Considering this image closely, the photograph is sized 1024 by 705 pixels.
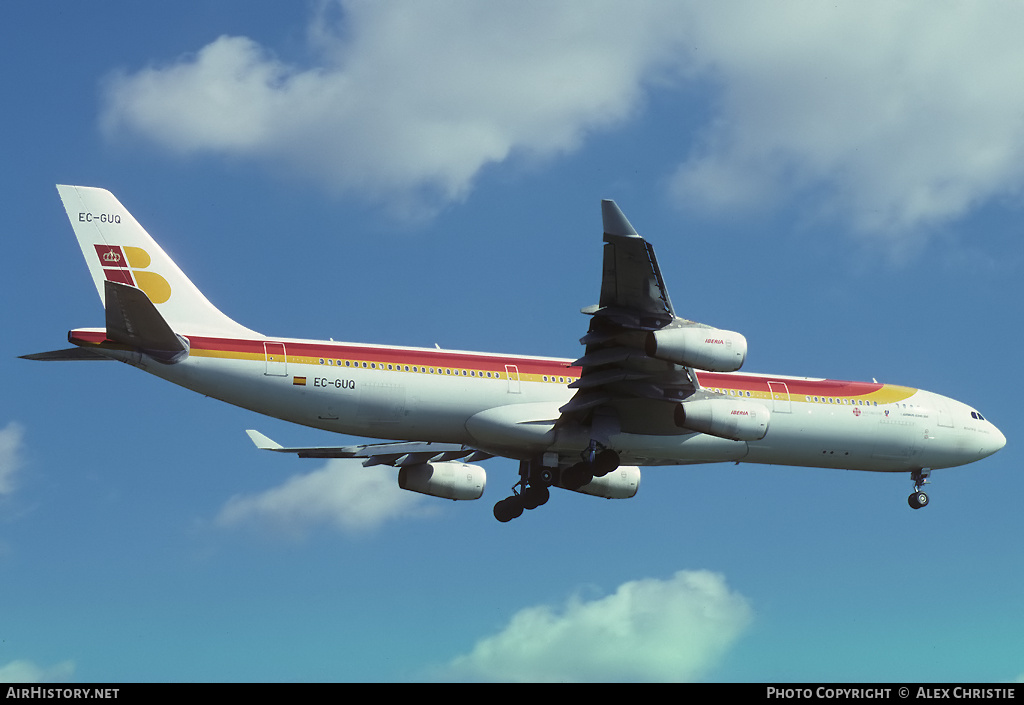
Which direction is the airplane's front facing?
to the viewer's right
